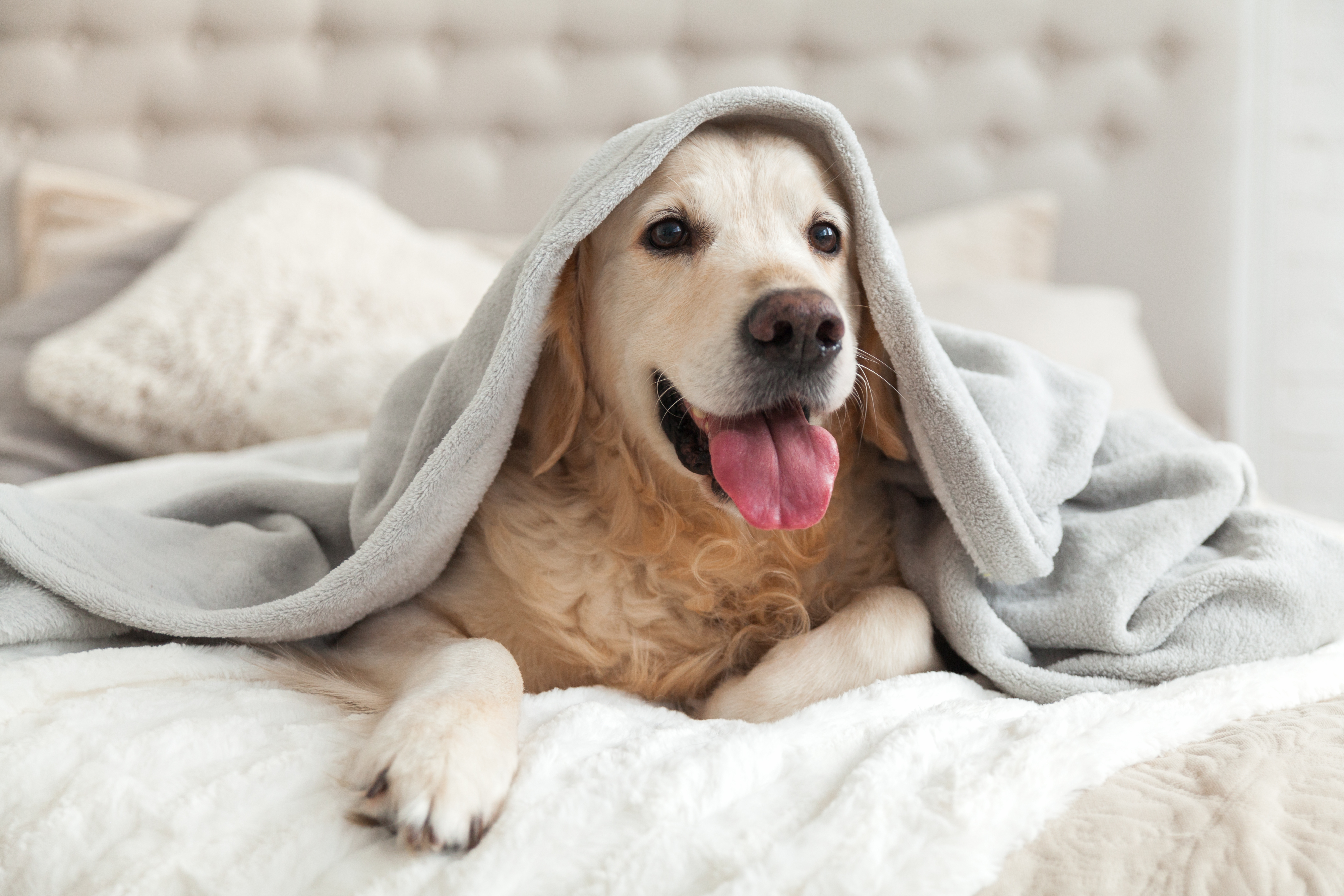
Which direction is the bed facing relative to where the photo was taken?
toward the camera

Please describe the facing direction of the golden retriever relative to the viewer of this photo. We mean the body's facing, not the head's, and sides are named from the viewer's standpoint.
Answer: facing the viewer

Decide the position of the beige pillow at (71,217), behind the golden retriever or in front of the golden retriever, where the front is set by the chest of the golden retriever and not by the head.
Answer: behind

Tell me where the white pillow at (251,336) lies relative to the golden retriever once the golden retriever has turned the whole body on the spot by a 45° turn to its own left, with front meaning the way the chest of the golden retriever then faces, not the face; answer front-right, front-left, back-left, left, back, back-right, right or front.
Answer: back
